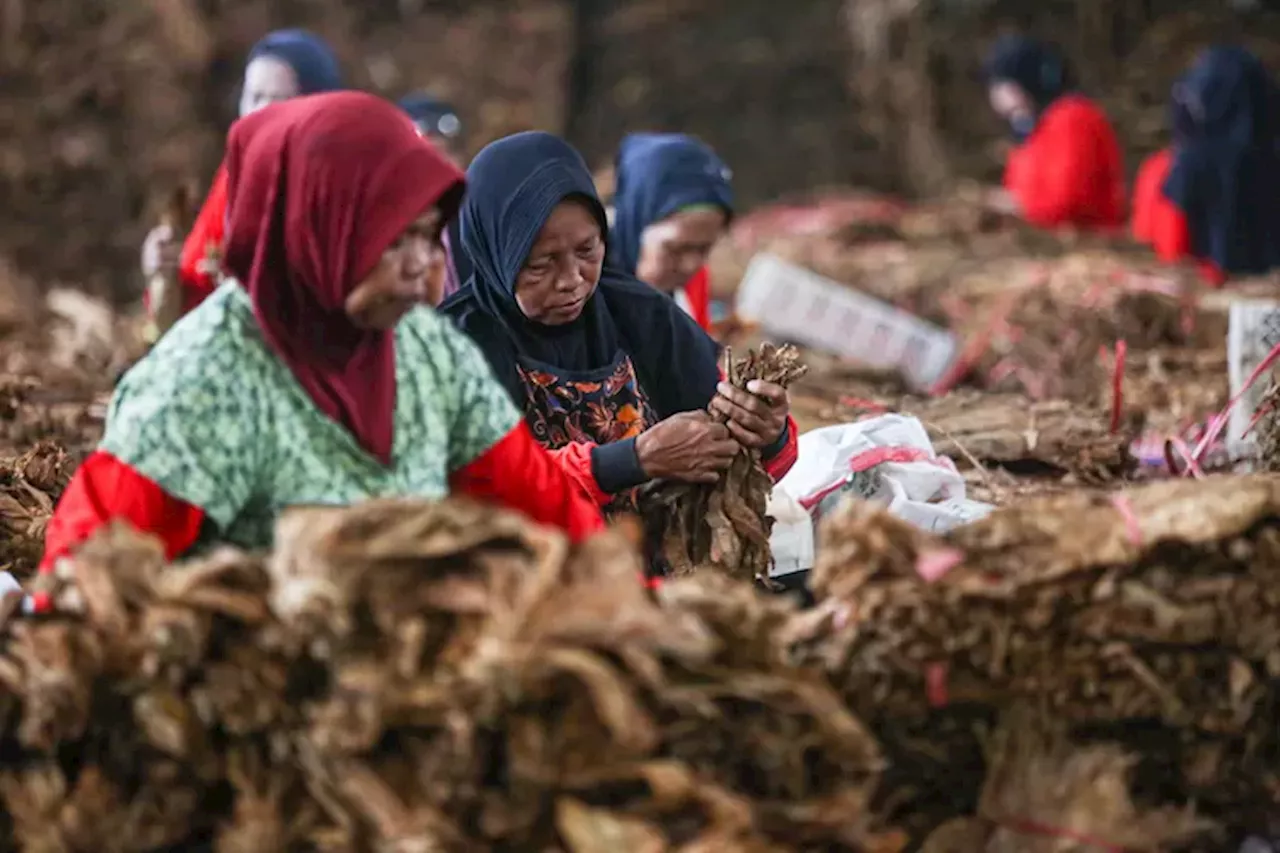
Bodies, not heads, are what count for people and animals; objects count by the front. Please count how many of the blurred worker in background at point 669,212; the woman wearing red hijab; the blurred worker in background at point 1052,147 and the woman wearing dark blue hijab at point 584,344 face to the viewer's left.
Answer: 1

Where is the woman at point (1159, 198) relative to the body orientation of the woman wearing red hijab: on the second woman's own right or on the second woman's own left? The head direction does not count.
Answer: on the second woman's own left

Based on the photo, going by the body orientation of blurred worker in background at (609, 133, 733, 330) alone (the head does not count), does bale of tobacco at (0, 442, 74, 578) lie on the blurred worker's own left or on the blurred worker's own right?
on the blurred worker's own right

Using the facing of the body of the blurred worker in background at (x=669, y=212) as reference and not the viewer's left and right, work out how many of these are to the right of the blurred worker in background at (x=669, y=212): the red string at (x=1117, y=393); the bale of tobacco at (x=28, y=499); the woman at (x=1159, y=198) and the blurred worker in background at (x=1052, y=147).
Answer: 1

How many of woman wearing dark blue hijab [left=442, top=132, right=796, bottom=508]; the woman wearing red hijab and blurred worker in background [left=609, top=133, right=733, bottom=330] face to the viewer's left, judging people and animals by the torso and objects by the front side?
0

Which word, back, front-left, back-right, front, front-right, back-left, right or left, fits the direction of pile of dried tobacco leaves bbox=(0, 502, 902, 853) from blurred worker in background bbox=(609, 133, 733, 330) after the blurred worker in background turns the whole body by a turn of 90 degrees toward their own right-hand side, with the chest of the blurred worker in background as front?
front-left

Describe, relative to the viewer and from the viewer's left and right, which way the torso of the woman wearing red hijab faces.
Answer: facing the viewer and to the right of the viewer

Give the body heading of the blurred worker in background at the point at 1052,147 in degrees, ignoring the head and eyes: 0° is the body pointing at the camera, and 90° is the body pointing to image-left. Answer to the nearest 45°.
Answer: approximately 90°

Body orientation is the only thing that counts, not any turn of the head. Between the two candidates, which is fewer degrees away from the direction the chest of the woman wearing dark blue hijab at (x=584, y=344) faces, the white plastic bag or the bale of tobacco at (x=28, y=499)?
the white plastic bag

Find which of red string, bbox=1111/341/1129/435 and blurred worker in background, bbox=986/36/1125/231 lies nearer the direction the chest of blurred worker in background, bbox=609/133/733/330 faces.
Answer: the red string

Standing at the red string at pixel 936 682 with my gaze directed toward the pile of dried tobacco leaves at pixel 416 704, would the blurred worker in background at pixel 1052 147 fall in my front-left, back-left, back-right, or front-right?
back-right

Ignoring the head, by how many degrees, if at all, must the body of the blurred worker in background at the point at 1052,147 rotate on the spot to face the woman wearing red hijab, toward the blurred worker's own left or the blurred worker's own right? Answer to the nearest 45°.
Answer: approximately 90° to the blurred worker's own left

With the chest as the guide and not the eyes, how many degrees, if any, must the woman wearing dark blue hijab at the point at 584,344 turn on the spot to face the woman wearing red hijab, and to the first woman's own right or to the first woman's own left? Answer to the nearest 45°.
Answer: approximately 90° to the first woman's own right

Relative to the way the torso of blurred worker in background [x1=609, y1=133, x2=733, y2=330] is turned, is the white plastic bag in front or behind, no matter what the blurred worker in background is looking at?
in front

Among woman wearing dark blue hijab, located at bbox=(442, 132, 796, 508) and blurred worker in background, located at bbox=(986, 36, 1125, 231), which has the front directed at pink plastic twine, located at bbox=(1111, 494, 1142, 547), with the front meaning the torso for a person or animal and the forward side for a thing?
the woman wearing dark blue hijab
